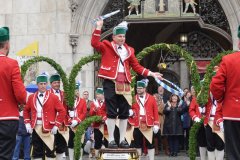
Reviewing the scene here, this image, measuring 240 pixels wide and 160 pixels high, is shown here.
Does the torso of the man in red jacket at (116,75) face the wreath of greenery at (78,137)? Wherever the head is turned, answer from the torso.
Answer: no

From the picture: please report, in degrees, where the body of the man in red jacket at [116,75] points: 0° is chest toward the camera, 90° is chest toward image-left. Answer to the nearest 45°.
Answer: approximately 315°

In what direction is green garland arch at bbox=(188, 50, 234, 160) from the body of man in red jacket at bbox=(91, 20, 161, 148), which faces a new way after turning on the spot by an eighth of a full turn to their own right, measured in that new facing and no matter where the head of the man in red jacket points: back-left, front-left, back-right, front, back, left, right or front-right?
back-left

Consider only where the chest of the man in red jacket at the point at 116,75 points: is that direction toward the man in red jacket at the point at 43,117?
no

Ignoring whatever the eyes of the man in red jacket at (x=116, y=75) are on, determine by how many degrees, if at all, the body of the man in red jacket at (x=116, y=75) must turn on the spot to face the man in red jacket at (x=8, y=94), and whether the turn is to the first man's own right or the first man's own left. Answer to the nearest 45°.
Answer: approximately 90° to the first man's own right

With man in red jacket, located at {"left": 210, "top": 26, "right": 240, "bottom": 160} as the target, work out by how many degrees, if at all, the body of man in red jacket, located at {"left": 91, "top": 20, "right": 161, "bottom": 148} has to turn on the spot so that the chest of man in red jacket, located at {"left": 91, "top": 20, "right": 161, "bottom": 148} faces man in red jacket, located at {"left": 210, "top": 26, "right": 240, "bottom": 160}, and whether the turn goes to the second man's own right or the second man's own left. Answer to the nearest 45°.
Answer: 0° — they already face them
